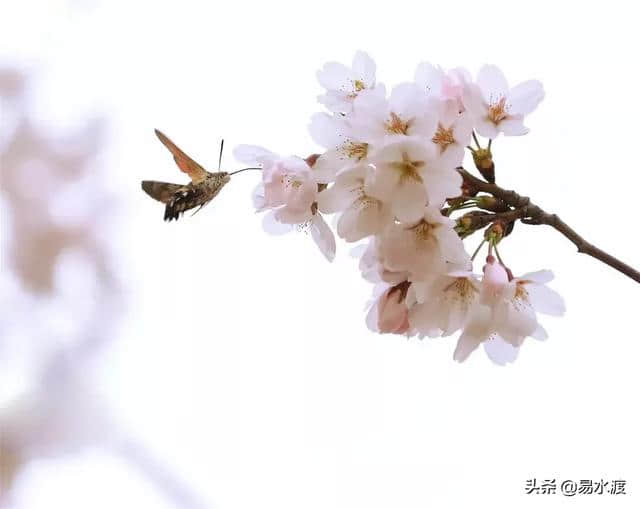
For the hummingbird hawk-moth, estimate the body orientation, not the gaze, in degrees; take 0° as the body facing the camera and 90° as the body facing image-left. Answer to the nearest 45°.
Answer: approximately 270°
